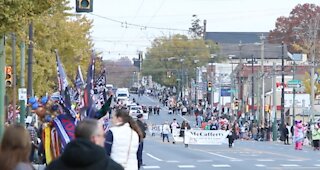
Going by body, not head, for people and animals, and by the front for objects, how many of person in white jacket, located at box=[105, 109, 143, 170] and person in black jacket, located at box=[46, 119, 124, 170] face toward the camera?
0

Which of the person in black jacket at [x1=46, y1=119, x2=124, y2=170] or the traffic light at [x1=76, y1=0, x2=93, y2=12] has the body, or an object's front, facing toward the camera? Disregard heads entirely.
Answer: the traffic light

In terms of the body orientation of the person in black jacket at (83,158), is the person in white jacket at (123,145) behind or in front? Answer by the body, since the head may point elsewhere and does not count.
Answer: in front

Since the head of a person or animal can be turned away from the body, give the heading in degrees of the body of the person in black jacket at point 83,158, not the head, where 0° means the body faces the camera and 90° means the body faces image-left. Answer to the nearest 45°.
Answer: approximately 225°

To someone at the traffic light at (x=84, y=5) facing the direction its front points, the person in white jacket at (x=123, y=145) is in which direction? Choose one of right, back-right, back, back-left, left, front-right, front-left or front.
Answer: front

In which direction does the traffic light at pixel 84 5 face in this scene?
toward the camera

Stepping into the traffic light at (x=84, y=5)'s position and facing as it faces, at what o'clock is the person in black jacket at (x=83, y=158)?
The person in black jacket is roughly at 12 o'clock from the traffic light.

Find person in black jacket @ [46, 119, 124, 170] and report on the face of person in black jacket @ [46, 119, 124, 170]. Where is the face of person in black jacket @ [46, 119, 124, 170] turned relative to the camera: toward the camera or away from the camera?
away from the camera

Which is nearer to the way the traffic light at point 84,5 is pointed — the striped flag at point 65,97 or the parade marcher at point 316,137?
the striped flag

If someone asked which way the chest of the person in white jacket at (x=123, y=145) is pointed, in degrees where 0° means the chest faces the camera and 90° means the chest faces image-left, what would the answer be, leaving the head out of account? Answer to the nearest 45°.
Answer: approximately 135°

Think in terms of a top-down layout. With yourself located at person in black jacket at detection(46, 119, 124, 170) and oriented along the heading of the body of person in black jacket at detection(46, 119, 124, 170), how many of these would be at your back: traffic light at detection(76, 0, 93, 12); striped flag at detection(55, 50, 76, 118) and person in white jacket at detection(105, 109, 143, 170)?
0

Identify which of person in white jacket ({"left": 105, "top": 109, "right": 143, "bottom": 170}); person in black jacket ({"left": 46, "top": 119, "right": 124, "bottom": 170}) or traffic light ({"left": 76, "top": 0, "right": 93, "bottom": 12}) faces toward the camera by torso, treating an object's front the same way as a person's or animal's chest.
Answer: the traffic light

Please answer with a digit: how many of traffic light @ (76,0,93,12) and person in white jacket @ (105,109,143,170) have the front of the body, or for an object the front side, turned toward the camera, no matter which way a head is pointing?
1

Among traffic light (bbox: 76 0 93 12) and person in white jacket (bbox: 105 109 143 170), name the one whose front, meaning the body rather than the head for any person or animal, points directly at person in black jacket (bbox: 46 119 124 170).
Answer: the traffic light

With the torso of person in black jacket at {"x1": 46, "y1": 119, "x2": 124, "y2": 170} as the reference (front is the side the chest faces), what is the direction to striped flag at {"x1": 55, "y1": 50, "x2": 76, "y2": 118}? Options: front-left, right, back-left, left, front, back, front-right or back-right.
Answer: front-left

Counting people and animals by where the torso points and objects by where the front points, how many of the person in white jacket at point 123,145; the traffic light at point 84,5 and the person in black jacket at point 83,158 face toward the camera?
1
